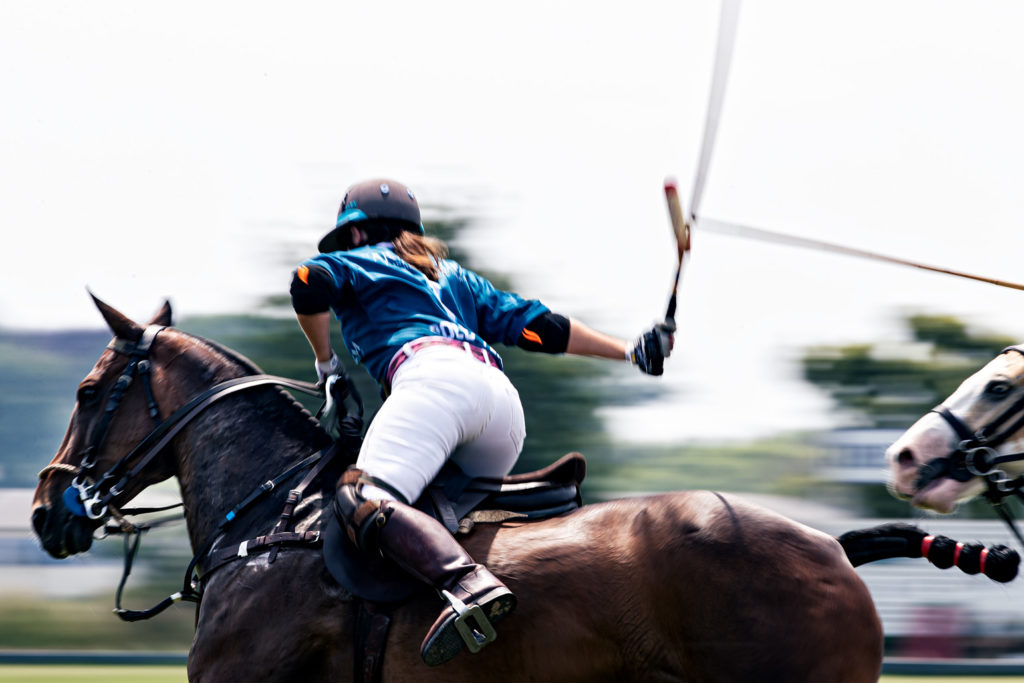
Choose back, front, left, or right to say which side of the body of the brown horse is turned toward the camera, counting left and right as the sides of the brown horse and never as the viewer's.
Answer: left

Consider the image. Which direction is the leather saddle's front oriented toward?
to the viewer's left
